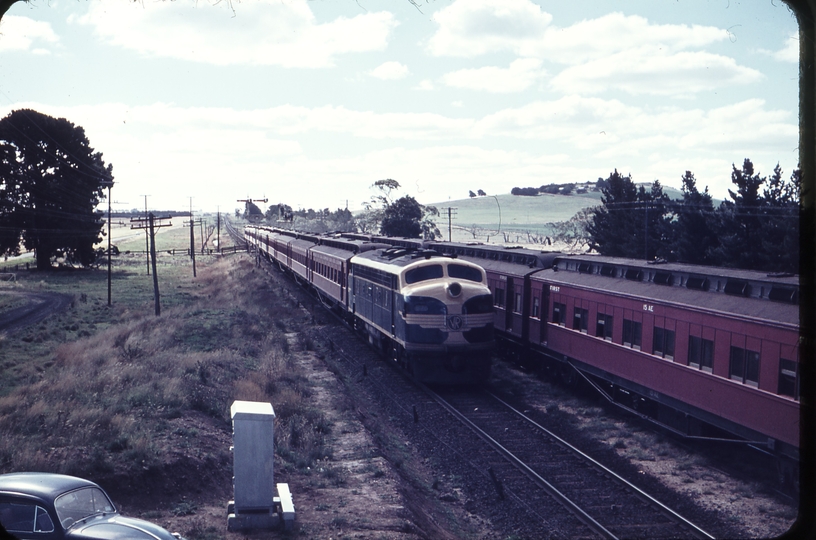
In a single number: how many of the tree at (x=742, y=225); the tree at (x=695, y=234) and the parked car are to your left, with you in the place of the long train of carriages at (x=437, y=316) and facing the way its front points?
2

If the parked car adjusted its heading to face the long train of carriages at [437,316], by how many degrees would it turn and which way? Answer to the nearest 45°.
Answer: approximately 90° to its left

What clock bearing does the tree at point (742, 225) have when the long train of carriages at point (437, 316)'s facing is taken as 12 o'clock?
The tree is roughly at 9 o'clock from the long train of carriages.

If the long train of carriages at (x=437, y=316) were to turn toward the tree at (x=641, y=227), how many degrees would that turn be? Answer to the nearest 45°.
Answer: approximately 90° to its left

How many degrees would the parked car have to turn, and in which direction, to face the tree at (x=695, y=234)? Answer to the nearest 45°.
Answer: approximately 90° to its left

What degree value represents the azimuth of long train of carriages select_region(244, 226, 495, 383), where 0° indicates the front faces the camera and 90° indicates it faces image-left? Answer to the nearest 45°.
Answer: approximately 315°

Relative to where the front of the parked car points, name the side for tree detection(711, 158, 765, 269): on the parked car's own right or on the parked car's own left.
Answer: on the parked car's own left
